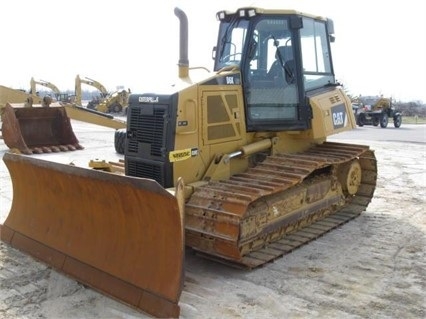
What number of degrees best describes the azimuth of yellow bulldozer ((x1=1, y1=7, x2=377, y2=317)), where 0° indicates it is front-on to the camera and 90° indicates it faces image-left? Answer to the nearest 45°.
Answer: approximately 45°

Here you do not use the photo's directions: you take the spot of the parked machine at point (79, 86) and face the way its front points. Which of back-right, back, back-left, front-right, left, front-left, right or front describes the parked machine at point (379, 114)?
back

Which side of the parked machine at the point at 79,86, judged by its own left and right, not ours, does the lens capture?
left

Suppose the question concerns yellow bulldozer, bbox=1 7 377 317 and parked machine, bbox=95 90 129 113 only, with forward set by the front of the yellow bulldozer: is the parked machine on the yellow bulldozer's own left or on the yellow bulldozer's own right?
on the yellow bulldozer's own right

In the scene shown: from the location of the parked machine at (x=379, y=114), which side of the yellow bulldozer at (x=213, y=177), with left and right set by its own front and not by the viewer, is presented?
back
